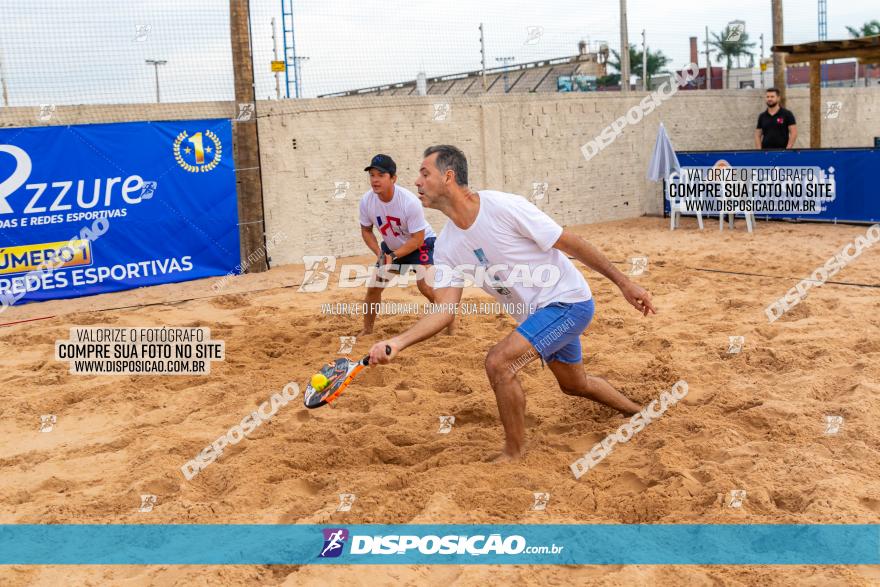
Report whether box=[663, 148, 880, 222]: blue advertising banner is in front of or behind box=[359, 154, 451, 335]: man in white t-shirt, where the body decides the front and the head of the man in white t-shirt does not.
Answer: behind

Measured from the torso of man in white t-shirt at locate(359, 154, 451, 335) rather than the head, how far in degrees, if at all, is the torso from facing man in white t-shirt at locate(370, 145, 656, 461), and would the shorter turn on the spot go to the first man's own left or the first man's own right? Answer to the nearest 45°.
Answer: approximately 45° to the first man's own left

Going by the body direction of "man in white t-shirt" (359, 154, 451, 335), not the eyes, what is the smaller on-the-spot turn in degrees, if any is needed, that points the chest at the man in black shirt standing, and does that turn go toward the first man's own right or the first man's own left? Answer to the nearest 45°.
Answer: approximately 180°

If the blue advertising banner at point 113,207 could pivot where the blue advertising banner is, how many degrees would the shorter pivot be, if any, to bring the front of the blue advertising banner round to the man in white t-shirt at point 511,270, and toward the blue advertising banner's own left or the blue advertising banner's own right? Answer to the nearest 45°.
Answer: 0° — it already faces them

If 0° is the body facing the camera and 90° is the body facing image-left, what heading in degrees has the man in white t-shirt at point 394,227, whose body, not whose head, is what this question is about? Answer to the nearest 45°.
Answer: approximately 45°

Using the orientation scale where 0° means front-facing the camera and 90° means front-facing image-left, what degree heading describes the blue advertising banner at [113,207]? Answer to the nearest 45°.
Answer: approximately 0°
